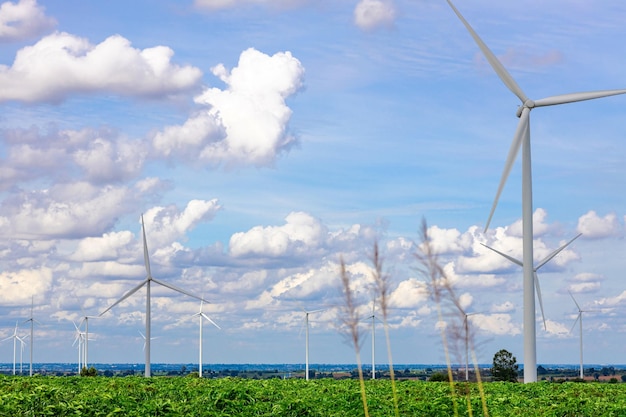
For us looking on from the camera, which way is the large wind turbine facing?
facing the viewer and to the right of the viewer
